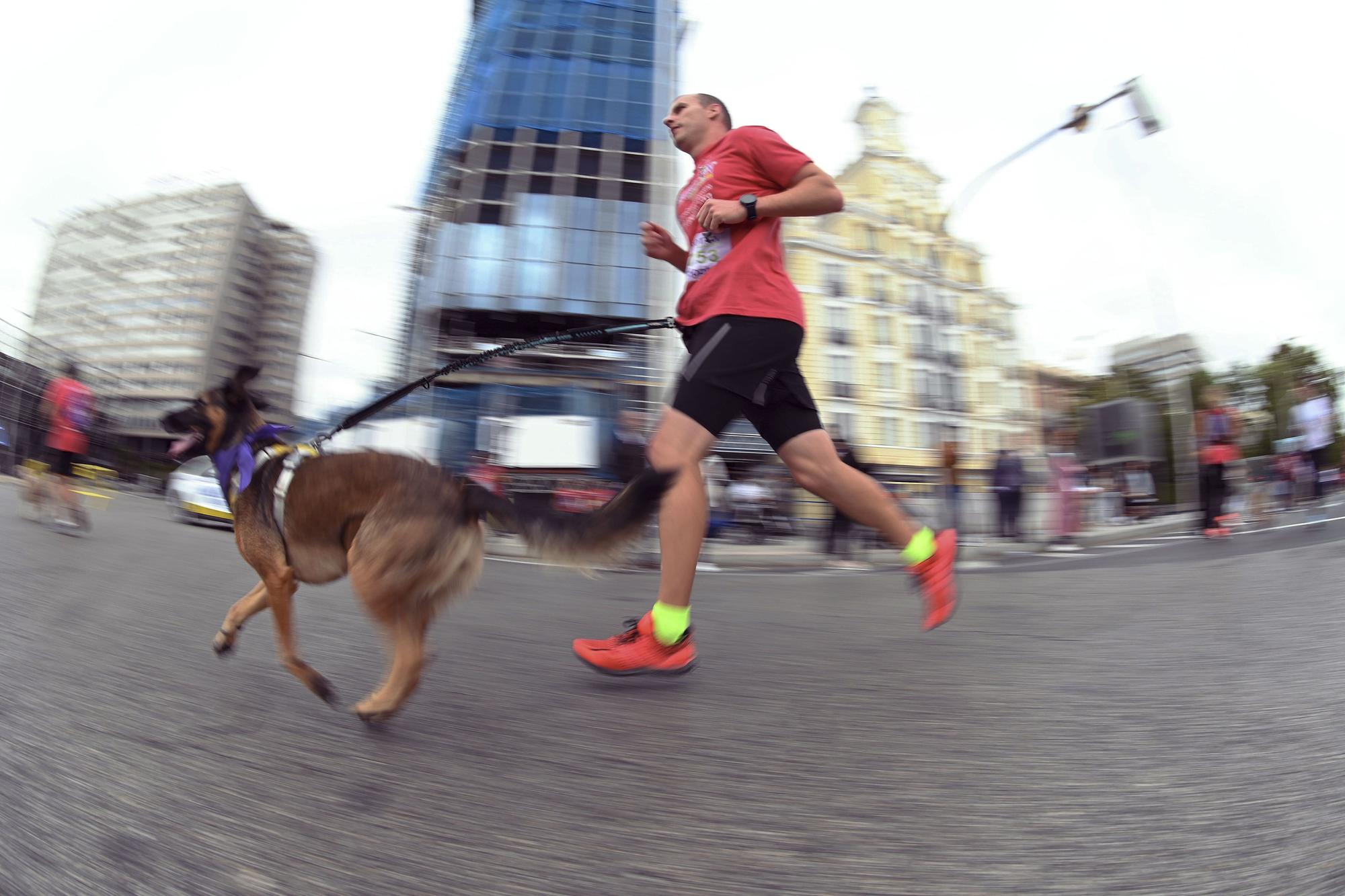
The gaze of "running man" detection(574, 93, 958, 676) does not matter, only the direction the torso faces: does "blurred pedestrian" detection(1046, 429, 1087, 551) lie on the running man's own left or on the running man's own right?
on the running man's own right

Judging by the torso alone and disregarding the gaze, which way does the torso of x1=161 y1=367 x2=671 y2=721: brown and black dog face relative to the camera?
to the viewer's left

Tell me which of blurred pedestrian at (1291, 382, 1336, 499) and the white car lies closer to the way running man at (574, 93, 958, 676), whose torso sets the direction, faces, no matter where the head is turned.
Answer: the white car

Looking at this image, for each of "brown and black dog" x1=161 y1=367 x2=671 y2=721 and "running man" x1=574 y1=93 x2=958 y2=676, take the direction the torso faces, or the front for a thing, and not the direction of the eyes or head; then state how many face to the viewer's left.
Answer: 2

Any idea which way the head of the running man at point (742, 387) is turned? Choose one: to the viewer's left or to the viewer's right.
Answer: to the viewer's left

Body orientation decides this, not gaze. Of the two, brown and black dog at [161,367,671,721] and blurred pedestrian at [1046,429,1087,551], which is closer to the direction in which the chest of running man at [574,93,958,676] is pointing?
the brown and black dog

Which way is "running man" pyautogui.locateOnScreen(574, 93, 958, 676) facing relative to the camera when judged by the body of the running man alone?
to the viewer's left

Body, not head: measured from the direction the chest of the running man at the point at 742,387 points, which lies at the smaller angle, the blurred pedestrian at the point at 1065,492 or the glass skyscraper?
the glass skyscraper
